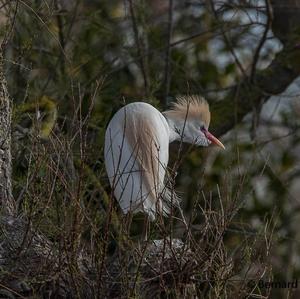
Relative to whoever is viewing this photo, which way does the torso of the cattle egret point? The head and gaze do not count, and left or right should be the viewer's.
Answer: facing away from the viewer and to the right of the viewer

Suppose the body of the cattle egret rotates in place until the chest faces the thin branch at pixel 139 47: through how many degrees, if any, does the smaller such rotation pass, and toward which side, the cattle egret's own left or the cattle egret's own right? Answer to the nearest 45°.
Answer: approximately 45° to the cattle egret's own left
